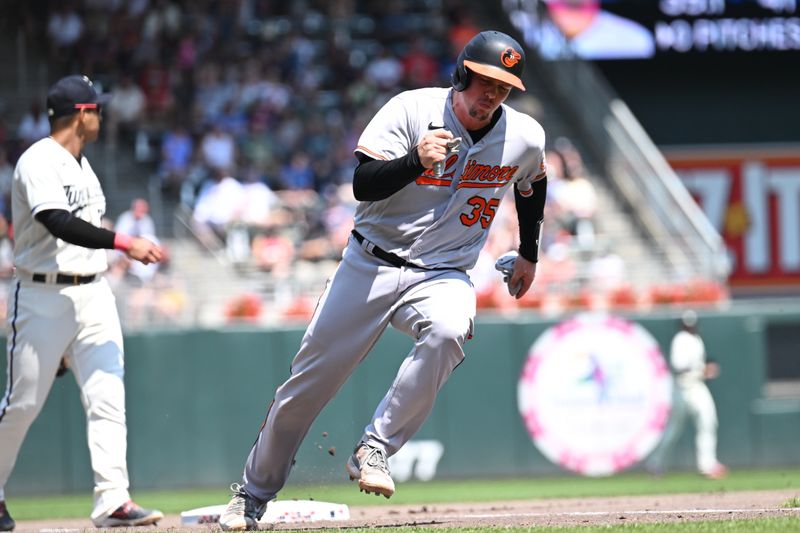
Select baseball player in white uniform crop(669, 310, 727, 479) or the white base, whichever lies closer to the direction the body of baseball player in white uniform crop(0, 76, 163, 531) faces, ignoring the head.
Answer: the white base

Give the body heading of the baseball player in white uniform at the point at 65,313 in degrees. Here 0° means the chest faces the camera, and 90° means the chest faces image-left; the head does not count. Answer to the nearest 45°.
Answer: approximately 315°

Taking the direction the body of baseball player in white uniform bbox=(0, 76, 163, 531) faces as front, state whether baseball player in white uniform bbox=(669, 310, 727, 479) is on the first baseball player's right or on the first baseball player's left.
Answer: on the first baseball player's left

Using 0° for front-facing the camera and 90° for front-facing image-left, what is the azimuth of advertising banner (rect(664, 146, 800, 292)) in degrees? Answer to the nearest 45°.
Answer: approximately 0°

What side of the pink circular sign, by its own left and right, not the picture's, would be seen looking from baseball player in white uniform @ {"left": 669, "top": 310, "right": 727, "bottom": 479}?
left

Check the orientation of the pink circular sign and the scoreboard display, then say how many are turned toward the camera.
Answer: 2

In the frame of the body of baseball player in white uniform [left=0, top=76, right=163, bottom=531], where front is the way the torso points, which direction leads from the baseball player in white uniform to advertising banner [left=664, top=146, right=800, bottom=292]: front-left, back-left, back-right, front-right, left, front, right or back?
left

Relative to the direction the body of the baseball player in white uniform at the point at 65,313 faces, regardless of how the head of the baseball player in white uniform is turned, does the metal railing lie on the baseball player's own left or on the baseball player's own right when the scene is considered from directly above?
on the baseball player's own left
